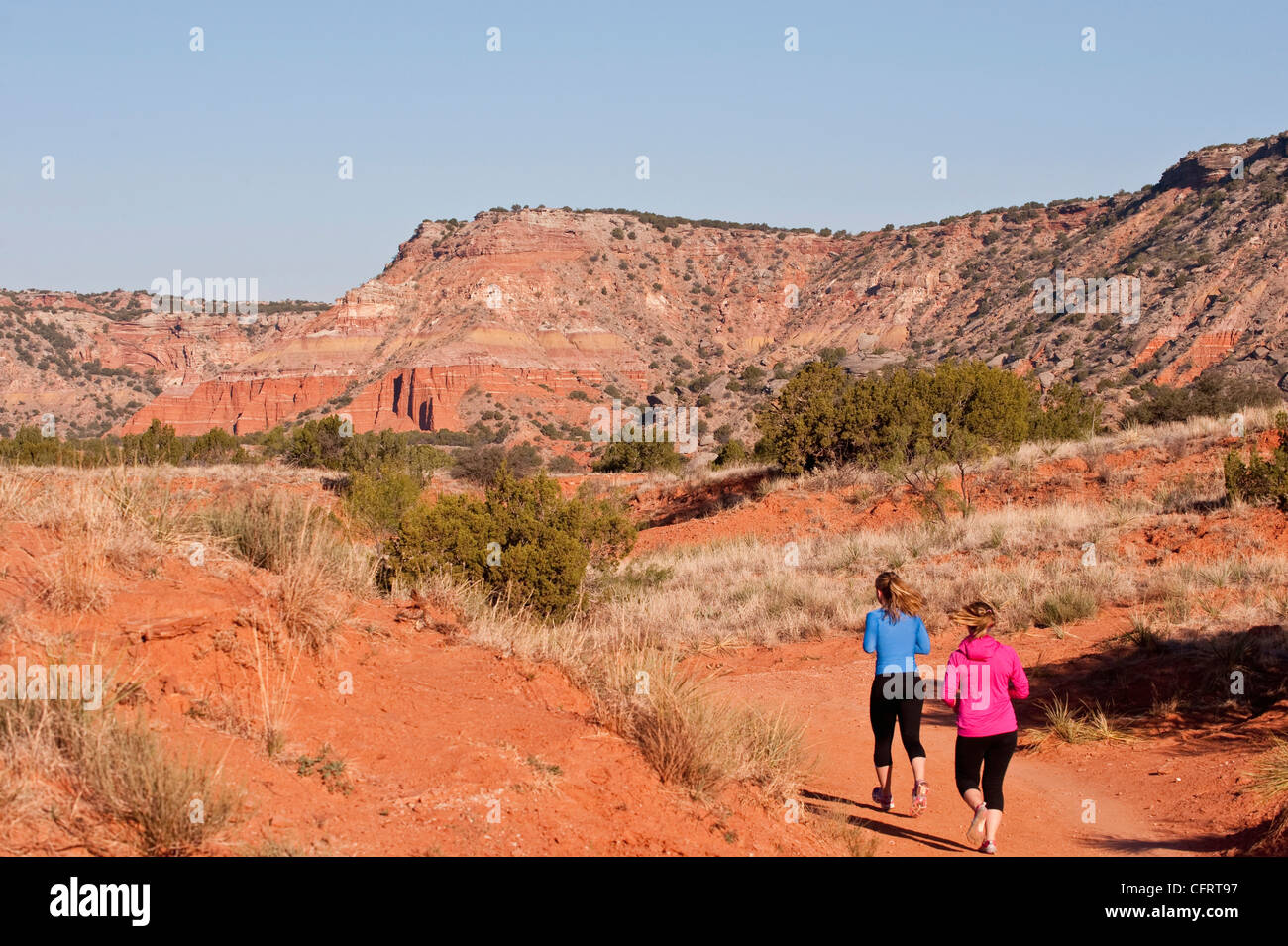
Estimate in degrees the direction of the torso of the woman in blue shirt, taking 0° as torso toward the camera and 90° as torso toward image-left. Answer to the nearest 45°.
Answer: approximately 180°

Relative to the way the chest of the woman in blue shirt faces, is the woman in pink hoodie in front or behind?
behind

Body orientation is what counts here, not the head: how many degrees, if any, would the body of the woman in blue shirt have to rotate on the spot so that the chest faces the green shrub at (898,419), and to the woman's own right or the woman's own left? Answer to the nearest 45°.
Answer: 0° — they already face it

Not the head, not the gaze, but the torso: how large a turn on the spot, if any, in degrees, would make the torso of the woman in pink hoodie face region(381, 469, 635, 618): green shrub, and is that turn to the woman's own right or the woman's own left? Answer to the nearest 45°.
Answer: approximately 45° to the woman's own left

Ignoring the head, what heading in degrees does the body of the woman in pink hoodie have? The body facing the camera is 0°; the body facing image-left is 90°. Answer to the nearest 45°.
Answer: approximately 180°

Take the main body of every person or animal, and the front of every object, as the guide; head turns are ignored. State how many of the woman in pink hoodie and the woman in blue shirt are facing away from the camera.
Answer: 2
